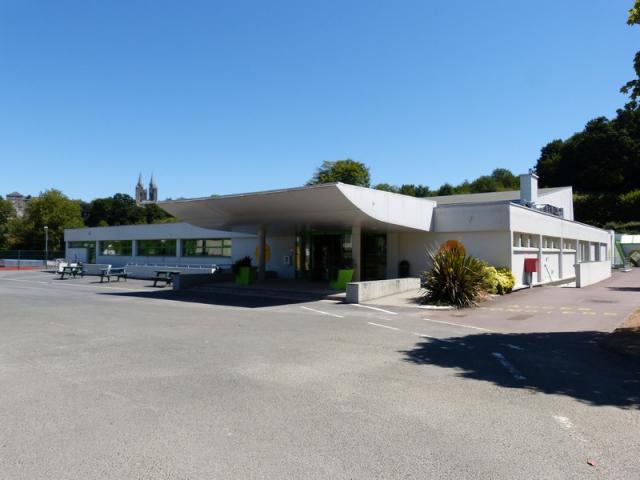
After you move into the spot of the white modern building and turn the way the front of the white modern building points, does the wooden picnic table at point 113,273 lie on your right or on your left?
on your right

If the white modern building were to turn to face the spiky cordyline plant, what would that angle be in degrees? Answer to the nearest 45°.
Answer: approximately 45° to its left

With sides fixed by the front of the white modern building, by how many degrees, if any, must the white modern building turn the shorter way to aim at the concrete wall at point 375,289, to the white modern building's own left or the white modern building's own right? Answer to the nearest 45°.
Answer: approximately 45° to the white modern building's own left

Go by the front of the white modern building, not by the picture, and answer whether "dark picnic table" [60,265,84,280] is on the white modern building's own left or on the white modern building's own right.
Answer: on the white modern building's own right

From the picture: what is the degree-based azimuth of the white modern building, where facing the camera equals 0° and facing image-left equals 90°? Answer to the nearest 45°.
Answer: approximately 45°
